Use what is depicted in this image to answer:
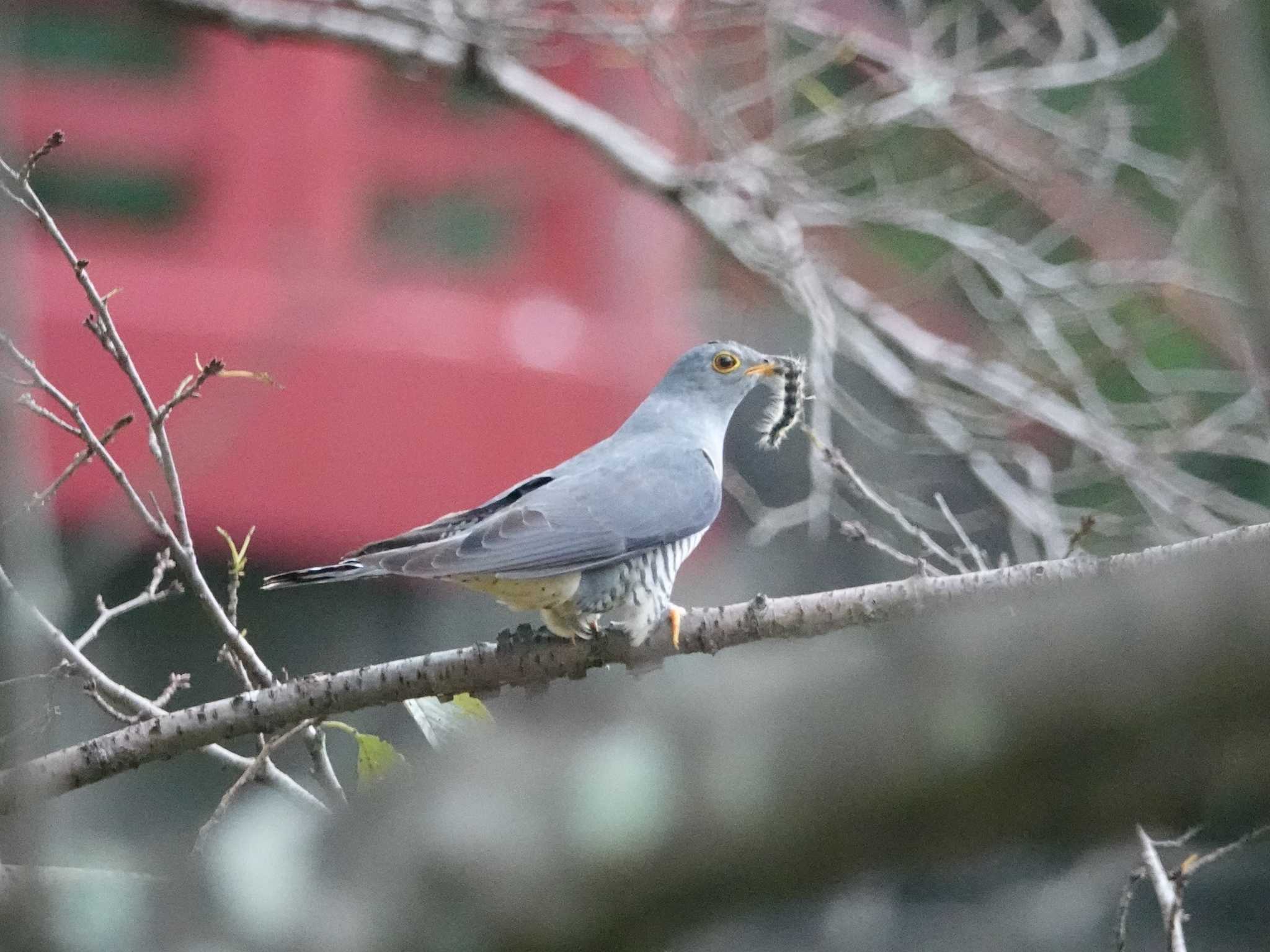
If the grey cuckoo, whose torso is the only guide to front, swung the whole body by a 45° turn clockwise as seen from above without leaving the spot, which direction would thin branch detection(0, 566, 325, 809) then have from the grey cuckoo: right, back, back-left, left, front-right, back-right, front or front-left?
right

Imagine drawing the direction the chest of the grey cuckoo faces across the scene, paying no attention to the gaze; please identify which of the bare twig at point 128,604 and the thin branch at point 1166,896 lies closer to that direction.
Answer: the thin branch

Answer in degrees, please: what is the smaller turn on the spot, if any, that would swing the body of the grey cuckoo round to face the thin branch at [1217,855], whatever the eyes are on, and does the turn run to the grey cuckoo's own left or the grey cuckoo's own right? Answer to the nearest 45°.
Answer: approximately 45° to the grey cuckoo's own right

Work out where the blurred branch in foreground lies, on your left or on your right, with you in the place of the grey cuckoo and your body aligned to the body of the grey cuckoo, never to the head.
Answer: on your right

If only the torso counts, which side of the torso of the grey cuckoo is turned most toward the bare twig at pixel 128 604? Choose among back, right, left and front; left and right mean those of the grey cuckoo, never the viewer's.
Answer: back

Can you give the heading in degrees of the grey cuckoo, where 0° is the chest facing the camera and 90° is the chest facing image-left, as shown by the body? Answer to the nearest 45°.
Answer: approximately 270°
